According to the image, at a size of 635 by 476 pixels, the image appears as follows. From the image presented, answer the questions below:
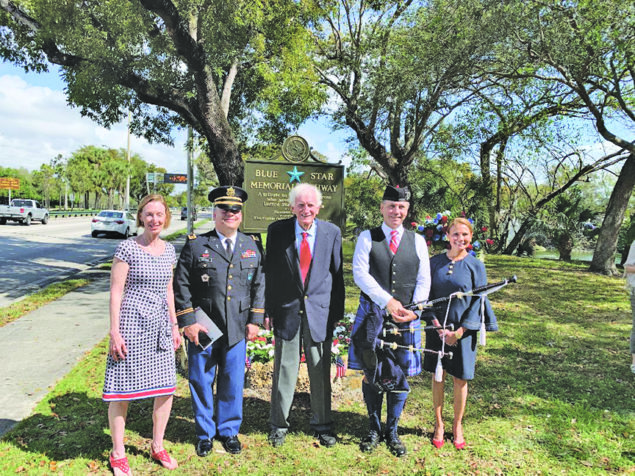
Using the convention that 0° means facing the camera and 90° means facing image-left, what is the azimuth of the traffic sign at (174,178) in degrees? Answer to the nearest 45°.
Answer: approximately 0°

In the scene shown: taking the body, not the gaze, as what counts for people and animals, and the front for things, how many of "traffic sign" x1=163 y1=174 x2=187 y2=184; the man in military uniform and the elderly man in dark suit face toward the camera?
3

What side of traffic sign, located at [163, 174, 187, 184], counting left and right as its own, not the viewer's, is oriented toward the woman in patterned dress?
front

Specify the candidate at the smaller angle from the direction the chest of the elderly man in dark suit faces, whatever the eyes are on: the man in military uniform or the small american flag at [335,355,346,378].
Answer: the man in military uniform

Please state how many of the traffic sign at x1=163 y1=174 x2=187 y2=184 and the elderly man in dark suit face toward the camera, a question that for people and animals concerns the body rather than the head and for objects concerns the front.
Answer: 2

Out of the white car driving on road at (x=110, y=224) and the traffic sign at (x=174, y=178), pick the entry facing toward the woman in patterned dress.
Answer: the traffic sign
